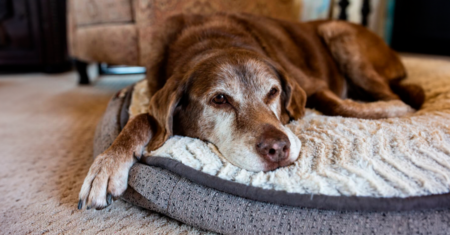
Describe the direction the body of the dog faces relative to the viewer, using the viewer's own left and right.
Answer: facing the viewer and to the left of the viewer

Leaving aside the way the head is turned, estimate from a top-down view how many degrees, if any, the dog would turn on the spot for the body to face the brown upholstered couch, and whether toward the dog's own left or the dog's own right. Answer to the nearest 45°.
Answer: approximately 90° to the dog's own right
